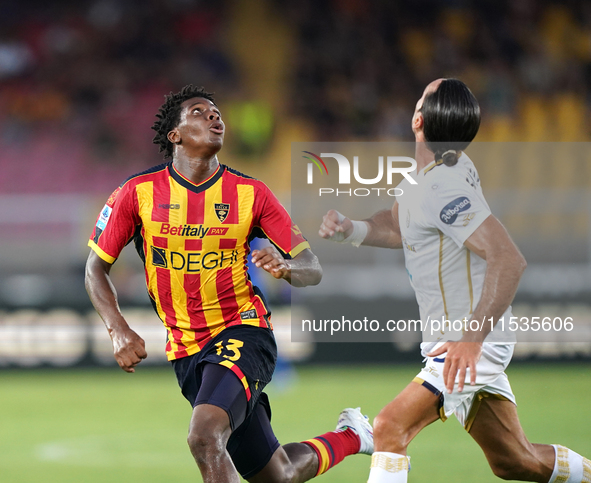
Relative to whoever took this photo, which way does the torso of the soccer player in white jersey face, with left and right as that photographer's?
facing to the left of the viewer

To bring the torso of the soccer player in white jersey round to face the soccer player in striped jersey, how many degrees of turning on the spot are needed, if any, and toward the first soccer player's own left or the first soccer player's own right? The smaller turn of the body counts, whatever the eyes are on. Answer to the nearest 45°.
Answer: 0° — they already face them

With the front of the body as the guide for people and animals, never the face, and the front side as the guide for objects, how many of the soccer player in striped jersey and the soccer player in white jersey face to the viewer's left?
1

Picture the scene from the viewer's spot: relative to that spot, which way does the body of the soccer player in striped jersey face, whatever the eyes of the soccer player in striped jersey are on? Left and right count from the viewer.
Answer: facing the viewer

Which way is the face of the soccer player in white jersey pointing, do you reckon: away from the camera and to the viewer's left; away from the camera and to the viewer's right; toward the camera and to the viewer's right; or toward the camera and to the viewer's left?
away from the camera and to the viewer's left

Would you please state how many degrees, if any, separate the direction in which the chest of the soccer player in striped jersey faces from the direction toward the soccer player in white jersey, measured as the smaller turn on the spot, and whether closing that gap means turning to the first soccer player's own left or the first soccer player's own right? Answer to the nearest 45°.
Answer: approximately 45° to the first soccer player's own left

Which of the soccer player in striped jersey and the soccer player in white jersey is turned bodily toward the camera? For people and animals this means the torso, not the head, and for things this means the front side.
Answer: the soccer player in striped jersey

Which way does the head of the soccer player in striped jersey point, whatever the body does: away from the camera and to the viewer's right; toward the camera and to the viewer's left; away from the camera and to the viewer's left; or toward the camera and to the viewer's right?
toward the camera and to the viewer's right
